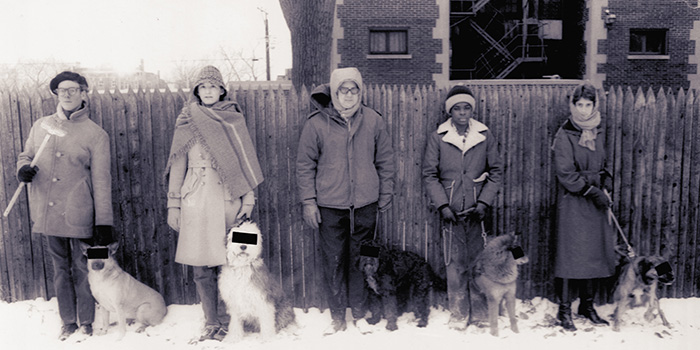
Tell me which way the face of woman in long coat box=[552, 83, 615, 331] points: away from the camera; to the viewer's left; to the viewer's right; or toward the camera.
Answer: toward the camera

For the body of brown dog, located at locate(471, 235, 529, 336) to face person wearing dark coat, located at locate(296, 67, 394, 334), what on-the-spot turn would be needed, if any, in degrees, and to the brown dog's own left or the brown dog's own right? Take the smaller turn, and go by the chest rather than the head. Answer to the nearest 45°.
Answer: approximately 135° to the brown dog's own right

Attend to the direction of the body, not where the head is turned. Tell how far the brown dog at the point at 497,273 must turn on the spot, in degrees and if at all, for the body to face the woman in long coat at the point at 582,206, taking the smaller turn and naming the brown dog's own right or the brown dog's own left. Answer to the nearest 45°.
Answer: approximately 90° to the brown dog's own left

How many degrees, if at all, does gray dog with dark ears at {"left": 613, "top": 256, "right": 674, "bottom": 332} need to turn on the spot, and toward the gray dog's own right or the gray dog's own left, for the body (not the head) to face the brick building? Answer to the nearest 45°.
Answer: approximately 135° to the gray dog's own left

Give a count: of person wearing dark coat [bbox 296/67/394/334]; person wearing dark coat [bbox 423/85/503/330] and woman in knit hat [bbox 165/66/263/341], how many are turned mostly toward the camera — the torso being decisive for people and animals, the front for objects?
3

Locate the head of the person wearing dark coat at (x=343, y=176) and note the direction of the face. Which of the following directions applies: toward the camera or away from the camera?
toward the camera

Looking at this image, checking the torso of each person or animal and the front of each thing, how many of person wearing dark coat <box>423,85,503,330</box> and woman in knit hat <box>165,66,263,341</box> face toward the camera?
2

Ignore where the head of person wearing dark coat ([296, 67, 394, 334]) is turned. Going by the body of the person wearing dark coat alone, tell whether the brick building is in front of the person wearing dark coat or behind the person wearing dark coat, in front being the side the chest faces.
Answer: behind

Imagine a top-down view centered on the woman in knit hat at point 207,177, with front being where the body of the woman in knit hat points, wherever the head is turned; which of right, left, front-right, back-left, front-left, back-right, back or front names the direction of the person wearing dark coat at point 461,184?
left

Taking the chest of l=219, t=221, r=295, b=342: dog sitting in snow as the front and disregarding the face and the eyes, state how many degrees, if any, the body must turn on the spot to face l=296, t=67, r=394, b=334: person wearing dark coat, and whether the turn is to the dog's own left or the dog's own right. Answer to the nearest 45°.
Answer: approximately 135° to the dog's own left

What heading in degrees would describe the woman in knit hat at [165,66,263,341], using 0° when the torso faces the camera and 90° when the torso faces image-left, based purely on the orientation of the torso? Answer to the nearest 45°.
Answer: approximately 0°

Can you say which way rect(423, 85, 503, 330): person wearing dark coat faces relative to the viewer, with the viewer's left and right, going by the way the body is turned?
facing the viewer

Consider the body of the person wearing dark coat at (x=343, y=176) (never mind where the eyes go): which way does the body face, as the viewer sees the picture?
toward the camera

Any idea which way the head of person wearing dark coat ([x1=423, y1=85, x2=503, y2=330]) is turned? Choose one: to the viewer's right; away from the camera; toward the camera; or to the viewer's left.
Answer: toward the camera
